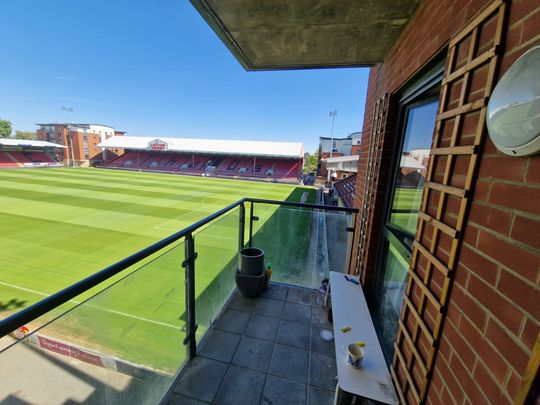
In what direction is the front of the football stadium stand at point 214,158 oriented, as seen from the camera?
facing the viewer and to the left of the viewer

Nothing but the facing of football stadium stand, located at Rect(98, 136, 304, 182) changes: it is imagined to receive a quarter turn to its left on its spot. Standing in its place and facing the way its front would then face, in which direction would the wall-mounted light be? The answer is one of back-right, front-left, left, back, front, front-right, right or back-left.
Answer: front-right

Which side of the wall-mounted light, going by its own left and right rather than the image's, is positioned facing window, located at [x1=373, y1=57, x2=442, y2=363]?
right

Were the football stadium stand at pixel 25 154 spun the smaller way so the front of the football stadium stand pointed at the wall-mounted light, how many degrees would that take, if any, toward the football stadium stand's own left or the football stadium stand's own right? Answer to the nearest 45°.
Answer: approximately 45° to the football stadium stand's own right

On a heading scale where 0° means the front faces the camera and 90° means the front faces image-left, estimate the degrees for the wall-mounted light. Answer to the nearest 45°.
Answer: approximately 45°

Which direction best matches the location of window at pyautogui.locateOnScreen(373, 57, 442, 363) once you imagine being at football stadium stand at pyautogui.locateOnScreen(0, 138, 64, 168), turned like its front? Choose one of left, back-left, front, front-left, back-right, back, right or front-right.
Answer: front-right

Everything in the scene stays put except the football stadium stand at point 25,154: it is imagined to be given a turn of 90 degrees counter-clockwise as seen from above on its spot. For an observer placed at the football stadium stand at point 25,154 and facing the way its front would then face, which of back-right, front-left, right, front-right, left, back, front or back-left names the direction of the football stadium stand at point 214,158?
right

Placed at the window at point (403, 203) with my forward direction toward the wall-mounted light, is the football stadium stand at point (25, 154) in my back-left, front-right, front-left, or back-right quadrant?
back-right

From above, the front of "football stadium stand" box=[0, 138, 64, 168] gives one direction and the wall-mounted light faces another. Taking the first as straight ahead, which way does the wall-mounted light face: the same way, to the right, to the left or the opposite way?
the opposite way
